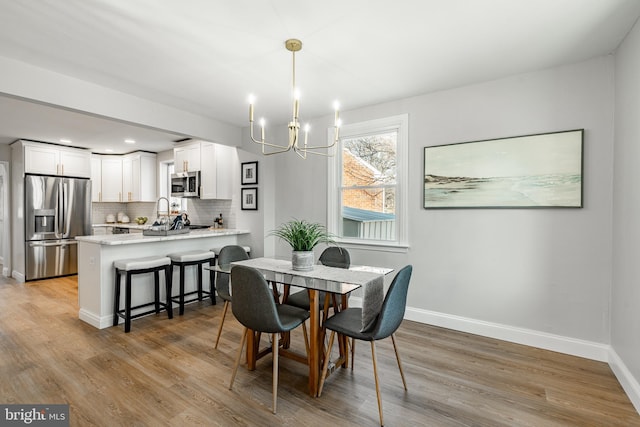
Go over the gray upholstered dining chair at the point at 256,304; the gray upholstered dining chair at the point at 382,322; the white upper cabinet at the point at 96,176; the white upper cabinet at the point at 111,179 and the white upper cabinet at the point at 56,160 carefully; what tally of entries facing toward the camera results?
3

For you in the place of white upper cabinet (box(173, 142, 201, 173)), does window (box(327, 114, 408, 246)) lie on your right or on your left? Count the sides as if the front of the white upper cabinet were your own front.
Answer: on your left

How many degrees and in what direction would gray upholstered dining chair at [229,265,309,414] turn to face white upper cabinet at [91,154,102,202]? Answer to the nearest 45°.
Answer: approximately 90° to its left

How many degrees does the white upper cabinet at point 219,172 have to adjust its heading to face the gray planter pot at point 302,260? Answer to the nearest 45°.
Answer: approximately 45° to its left

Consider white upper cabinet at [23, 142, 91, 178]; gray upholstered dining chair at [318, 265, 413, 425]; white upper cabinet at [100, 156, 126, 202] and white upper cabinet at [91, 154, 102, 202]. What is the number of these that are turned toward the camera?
3

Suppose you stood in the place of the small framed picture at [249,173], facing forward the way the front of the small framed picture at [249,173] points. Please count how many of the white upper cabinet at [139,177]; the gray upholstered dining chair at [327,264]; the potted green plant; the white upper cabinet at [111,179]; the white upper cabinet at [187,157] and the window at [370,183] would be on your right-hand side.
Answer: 3

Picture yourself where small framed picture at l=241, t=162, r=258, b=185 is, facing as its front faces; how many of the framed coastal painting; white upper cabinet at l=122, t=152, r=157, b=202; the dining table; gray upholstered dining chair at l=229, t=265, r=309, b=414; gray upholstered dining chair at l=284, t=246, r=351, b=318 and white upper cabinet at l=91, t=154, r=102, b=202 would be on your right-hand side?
2

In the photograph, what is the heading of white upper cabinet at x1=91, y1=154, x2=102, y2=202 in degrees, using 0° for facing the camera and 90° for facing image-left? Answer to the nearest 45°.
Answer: approximately 0°

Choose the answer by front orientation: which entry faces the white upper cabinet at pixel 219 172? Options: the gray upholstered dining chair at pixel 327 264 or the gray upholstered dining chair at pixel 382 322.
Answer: the gray upholstered dining chair at pixel 382 322

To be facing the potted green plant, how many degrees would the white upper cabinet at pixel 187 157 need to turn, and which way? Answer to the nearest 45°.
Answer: approximately 45° to its left

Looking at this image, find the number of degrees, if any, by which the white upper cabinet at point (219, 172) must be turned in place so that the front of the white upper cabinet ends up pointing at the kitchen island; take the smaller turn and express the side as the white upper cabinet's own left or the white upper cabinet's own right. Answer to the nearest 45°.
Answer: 0° — it already faces it

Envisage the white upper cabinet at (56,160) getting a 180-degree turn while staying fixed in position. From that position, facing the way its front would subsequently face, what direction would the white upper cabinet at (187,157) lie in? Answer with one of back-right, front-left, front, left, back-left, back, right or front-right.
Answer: back-right

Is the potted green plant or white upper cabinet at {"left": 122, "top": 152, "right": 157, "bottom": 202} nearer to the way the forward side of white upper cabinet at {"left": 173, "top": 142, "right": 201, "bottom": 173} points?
the potted green plant
